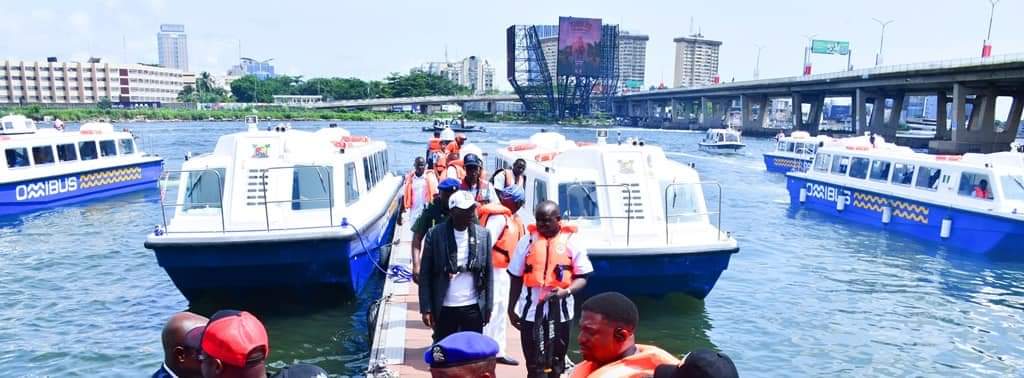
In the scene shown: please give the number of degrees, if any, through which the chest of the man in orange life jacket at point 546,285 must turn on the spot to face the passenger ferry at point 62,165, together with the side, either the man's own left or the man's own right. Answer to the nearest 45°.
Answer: approximately 135° to the man's own right

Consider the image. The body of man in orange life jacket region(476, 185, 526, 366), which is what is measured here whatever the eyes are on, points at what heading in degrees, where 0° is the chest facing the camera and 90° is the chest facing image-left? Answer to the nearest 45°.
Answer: approximately 315°

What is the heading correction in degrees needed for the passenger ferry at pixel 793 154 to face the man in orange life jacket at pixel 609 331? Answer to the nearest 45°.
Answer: approximately 45° to its left

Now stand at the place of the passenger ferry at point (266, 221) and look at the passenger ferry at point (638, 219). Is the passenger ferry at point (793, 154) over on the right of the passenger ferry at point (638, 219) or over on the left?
left

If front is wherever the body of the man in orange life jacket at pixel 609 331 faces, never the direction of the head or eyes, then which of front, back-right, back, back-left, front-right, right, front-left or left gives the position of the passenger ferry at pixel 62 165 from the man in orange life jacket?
front-right

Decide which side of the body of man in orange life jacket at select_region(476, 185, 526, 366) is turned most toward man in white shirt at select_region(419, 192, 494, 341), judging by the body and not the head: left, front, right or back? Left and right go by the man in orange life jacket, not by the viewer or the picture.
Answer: right

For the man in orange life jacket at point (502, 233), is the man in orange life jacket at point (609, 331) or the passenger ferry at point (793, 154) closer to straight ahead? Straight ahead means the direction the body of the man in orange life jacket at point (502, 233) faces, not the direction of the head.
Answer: the man in orange life jacket

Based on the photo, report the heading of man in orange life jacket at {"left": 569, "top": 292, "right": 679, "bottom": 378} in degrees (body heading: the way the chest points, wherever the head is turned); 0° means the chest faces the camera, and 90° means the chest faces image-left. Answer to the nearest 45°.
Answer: approximately 90°

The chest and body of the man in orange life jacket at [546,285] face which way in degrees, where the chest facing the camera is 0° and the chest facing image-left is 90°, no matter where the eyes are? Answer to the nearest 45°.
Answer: approximately 0°
